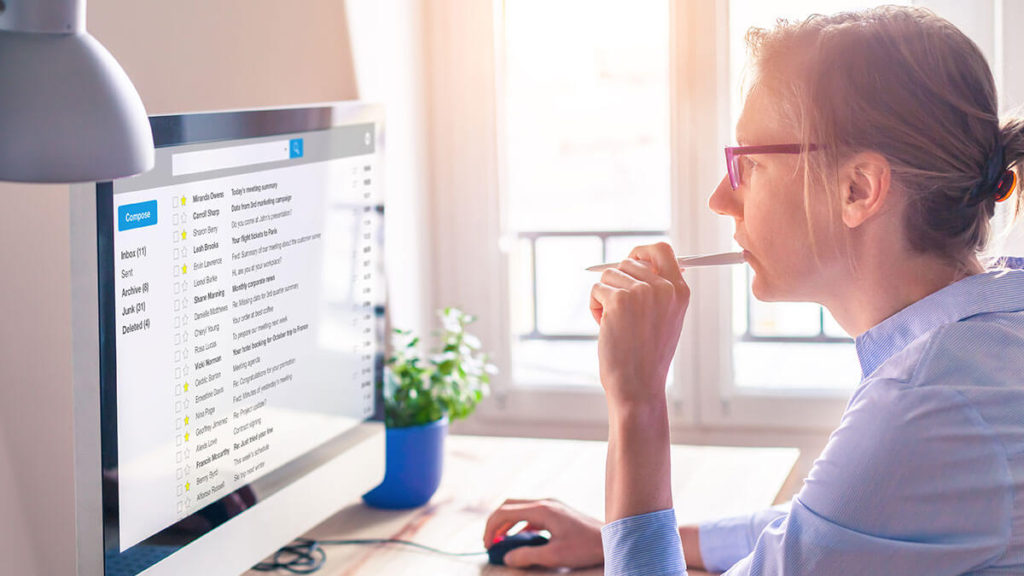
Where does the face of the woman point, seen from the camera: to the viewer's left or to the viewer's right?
to the viewer's left

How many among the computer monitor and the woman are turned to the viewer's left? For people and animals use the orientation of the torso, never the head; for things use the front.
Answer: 1

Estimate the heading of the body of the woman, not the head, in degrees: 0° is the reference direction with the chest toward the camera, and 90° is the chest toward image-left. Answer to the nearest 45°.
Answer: approximately 90°
